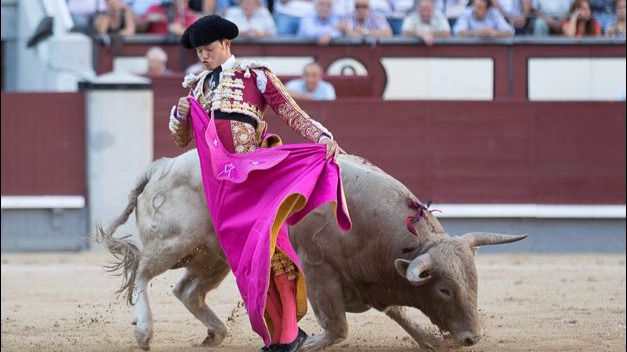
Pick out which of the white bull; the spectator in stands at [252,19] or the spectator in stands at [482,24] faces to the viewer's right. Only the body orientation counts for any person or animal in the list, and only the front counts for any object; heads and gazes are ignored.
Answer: the white bull

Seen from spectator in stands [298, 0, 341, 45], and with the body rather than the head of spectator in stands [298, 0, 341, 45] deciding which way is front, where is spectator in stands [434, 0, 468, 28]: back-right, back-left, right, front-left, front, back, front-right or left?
left

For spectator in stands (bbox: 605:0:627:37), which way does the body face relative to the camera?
toward the camera

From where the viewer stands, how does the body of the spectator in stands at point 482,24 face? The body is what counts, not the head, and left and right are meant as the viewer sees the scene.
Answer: facing the viewer

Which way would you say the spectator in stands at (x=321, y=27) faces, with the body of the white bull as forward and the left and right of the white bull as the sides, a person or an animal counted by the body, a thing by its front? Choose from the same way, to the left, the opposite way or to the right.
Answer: to the right

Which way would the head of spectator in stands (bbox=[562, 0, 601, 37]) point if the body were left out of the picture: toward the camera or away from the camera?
toward the camera

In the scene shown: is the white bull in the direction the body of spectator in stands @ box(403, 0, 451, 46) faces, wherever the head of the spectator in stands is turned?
yes

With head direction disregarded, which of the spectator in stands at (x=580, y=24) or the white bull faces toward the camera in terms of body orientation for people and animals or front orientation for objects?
the spectator in stands

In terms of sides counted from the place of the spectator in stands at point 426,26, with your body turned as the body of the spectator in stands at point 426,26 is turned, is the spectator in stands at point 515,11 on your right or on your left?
on your left

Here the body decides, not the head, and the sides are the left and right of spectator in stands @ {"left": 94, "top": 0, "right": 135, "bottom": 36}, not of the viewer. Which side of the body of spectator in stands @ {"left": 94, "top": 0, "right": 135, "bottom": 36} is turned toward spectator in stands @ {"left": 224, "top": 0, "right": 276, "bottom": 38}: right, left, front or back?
left

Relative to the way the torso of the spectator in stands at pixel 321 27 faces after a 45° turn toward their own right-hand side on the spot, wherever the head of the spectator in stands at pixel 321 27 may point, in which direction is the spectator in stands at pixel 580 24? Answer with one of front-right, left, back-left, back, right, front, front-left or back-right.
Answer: back-left

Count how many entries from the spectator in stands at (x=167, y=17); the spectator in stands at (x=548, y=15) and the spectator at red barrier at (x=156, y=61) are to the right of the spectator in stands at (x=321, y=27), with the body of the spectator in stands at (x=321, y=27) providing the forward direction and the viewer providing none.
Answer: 2

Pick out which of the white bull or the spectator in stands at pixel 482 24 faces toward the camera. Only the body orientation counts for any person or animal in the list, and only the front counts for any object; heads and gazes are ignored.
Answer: the spectator in stands

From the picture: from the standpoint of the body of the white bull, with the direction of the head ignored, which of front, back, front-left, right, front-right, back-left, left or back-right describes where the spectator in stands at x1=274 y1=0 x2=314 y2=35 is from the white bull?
left

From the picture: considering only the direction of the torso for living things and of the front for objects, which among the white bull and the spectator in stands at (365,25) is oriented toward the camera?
the spectator in stands

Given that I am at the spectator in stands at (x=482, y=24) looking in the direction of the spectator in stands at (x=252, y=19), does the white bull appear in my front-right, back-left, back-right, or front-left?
front-left

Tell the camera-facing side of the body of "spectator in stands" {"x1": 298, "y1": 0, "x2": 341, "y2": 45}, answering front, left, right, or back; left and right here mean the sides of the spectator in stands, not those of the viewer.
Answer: front
